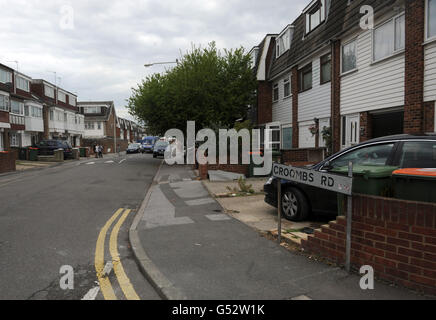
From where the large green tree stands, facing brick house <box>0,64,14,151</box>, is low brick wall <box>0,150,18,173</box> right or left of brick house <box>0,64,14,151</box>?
left

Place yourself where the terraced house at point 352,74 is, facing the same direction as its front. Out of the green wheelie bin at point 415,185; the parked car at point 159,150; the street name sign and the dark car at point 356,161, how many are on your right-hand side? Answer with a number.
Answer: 1

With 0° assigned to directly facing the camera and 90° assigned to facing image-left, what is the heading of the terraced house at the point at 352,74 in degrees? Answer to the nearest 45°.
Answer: approximately 45°

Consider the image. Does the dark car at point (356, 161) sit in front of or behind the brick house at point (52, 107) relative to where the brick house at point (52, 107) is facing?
in front

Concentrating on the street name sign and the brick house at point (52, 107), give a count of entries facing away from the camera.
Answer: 0

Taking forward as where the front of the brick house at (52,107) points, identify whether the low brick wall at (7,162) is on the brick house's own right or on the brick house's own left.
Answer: on the brick house's own right

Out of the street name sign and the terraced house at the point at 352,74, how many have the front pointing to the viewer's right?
0

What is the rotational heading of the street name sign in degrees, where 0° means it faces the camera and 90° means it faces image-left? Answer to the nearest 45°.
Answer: approximately 45°

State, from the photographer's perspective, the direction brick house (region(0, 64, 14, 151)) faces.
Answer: facing the viewer and to the right of the viewer

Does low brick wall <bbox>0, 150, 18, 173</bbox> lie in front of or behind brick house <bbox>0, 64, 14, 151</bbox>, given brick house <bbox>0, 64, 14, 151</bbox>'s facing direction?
in front

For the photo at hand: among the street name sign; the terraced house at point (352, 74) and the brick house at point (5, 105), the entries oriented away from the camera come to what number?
0

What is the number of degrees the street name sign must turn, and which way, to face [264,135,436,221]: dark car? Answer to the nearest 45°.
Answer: approximately 180°
